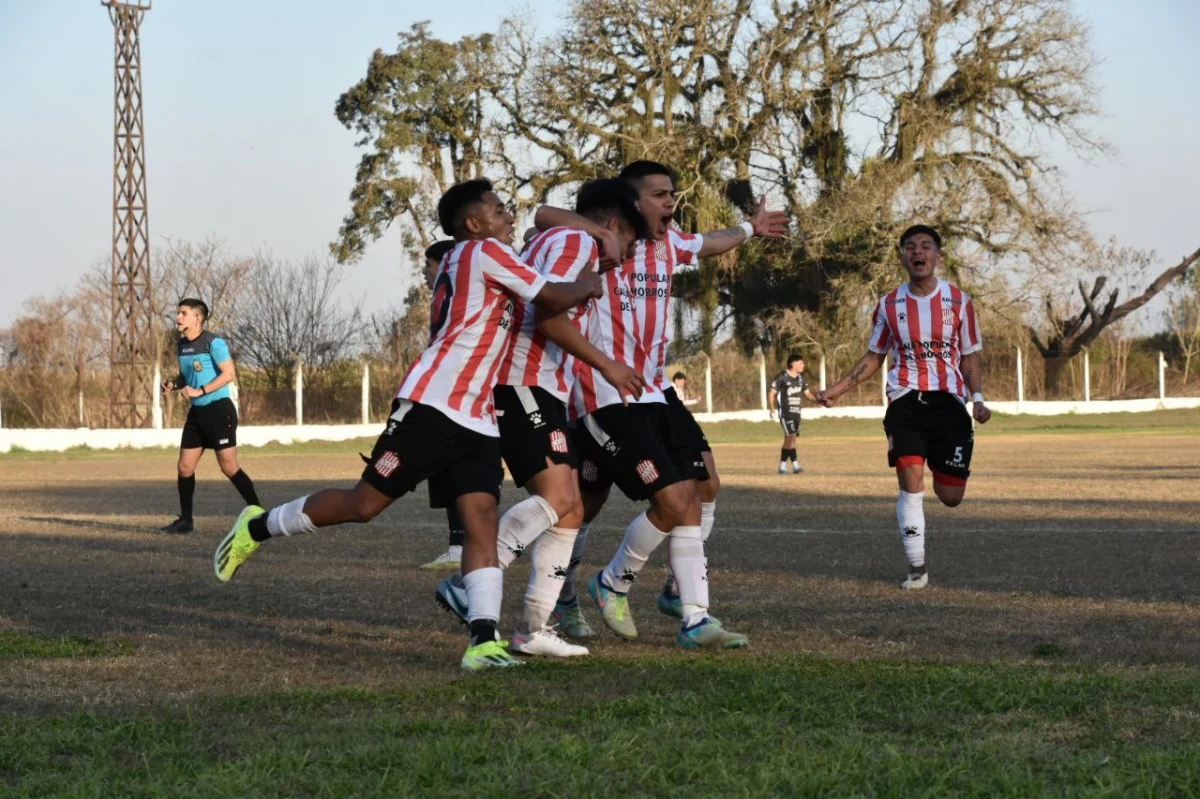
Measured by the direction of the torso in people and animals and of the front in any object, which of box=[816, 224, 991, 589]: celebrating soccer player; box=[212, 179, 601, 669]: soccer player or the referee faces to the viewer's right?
the soccer player

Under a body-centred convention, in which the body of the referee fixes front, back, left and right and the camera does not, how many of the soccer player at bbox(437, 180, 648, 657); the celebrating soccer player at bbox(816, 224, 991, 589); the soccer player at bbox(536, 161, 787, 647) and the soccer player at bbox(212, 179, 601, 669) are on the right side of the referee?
0

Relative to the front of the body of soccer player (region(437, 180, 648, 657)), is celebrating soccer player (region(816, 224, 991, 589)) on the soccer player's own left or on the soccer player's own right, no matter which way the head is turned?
on the soccer player's own left

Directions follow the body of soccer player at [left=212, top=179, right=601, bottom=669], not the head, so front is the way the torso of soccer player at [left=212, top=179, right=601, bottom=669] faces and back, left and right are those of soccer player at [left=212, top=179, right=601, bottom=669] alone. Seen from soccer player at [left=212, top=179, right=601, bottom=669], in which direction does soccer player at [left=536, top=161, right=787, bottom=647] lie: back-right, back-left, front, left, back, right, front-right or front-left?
front-left

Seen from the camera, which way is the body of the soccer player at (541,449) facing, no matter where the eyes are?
to the viewer's right

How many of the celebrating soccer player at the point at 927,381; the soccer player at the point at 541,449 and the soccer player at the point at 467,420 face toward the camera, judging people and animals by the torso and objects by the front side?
1

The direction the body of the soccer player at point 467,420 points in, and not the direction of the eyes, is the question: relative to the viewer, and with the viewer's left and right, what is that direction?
facing to the right of the viewer

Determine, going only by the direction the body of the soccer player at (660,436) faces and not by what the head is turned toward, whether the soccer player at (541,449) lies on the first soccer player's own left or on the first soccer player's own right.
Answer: on the first soccer player's own right

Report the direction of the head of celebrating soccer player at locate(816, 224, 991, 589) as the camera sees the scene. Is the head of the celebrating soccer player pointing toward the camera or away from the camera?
toward the camera

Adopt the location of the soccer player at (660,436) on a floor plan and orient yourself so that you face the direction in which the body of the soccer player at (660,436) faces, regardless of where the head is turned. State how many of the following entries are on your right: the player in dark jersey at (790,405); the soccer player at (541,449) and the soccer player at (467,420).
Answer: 2

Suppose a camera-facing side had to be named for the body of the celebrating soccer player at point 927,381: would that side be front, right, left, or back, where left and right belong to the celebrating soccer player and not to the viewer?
front

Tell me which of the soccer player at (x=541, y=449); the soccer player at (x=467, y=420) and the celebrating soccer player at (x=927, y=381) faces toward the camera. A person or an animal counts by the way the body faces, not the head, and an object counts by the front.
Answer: the celebrating soccer player

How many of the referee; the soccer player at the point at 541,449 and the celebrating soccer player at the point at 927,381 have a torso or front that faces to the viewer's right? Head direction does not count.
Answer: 1

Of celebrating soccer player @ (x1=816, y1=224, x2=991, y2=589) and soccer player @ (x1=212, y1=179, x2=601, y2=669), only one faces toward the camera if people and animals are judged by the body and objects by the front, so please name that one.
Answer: the celebrating soccer player
